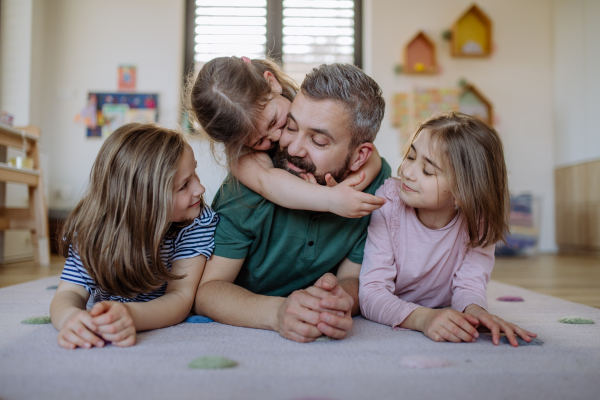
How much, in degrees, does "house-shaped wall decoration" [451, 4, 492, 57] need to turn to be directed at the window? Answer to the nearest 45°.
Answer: approximately 90° to its right

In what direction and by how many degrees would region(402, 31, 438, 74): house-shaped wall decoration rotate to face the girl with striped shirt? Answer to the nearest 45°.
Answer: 0° — it already faces them

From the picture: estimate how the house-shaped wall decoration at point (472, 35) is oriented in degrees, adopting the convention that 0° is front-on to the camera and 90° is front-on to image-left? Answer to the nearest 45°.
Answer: approximately 0°

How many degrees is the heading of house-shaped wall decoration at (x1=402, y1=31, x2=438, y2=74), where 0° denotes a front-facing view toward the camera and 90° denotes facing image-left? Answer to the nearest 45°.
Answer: approximately 0°

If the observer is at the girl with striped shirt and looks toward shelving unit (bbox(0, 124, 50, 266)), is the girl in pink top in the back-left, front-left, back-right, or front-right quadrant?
back-right

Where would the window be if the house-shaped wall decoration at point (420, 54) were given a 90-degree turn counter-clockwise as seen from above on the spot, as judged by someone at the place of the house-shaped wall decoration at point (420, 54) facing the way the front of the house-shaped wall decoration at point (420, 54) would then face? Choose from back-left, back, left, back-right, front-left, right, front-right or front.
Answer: back

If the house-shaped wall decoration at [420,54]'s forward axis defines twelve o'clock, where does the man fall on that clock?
The man is roughly at 12 o'clock from the house-shaped wall decoration.

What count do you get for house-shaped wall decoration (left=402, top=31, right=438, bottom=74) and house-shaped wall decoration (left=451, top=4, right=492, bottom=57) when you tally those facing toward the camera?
2

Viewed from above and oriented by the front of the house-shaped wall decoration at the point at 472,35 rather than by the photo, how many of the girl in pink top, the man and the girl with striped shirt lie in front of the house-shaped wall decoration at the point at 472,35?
3

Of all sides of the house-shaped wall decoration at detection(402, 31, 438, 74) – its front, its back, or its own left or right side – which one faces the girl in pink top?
front
